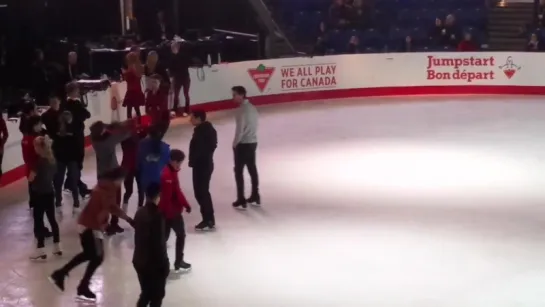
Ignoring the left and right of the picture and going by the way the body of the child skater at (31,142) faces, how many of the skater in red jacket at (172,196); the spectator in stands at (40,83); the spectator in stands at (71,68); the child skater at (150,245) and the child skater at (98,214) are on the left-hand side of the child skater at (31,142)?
2

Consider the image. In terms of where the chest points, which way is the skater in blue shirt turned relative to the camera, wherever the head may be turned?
away from the camera

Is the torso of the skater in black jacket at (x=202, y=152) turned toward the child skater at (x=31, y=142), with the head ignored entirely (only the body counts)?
yes

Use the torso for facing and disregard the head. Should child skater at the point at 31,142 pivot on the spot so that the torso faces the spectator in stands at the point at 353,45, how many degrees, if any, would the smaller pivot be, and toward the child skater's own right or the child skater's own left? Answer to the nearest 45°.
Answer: approximately 45° to the child skater's own left

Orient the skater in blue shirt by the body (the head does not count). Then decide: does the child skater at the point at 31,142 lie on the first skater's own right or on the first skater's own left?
on the first skater's own left

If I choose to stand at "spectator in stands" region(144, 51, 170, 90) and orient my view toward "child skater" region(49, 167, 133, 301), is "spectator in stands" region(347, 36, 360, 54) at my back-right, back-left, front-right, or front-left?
back-left

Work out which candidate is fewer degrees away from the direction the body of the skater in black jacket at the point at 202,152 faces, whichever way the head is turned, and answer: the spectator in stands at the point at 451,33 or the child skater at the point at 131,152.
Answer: the child skater

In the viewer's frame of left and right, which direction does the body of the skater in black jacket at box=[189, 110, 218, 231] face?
facing to the left of the viewer

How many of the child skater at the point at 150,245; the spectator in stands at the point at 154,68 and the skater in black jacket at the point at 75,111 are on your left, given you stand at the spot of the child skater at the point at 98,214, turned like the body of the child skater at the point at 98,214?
2

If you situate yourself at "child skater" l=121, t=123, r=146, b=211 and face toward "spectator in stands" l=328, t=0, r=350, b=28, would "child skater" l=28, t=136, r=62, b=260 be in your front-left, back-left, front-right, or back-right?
back-left

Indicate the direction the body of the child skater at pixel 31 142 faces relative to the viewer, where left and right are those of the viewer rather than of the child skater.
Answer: facing to the right of the viewer

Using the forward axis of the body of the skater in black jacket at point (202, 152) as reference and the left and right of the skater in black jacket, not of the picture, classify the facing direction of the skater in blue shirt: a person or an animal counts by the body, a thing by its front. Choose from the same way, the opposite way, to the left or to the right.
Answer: to the right

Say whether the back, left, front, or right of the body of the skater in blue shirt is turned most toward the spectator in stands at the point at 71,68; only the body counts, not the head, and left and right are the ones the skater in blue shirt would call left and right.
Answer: front

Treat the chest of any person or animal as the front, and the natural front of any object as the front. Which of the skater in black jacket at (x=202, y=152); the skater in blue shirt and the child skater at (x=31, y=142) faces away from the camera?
the skater in blue shirt
